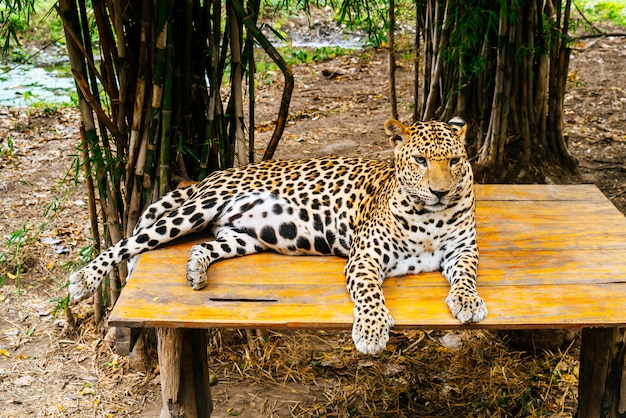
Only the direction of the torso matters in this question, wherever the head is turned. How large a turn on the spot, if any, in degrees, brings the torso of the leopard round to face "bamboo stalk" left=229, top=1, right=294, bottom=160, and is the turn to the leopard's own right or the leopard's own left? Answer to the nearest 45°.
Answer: approximately 180°

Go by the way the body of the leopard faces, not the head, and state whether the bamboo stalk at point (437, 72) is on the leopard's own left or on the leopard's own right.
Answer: on the leopard's own left

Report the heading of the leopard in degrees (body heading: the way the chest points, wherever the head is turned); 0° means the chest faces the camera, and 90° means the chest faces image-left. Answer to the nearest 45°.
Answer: approximately 315°
